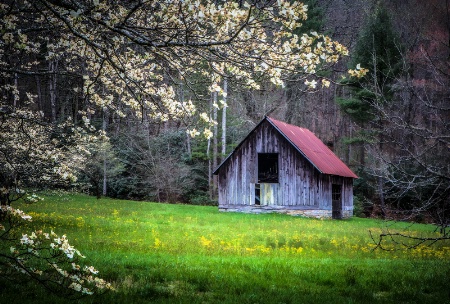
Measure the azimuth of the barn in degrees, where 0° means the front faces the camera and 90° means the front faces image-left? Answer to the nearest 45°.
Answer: approximately 0°

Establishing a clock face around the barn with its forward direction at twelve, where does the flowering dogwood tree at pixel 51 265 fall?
The flowering dogwood tree is roughly at 12 o'clock from the barn.
